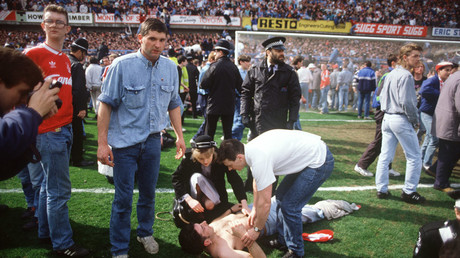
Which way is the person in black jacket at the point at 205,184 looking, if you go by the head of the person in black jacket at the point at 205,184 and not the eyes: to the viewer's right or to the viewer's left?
to the viewer's right

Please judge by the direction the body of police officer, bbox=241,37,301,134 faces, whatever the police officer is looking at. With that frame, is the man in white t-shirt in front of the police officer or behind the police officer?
in front

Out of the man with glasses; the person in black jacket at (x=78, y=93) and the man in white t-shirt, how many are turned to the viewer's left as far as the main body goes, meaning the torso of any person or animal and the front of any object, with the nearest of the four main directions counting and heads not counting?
1

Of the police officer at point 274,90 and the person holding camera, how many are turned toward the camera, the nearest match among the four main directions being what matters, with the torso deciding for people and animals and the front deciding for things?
1

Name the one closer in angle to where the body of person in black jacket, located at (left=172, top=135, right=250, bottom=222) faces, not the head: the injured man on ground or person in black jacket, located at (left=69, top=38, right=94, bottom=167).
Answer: the injured man on ground

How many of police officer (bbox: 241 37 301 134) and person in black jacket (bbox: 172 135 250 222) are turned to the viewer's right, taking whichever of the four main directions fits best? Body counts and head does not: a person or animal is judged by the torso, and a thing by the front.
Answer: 0

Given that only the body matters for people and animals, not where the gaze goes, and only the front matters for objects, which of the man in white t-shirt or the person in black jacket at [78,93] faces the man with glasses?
the man in white t-shirt

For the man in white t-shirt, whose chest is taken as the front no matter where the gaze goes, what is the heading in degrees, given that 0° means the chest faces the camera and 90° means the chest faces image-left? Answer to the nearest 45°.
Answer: approximately 90°

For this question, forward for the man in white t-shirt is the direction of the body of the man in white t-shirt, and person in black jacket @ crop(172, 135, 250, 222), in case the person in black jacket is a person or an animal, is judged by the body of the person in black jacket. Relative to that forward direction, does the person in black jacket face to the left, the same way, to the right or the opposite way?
to the left

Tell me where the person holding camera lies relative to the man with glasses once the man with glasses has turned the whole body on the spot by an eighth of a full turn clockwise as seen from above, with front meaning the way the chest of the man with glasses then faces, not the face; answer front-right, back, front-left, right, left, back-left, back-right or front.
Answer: front
